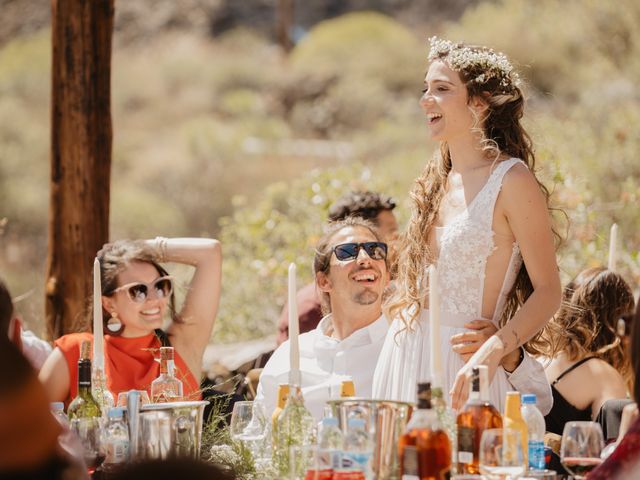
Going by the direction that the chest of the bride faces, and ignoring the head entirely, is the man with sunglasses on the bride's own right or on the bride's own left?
on the bride's own right

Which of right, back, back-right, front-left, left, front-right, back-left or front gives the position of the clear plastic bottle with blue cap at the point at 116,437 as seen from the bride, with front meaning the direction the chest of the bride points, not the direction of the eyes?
front

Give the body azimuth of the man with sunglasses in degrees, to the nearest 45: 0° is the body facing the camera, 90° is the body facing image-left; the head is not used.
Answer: approximately 315°

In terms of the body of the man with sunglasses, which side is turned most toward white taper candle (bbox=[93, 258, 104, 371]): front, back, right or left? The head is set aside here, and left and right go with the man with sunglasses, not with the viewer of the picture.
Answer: right

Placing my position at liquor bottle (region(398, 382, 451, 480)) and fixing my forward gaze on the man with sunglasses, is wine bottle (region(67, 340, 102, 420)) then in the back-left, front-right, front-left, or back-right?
front-left

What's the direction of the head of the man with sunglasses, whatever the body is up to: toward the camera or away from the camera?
toward the camera

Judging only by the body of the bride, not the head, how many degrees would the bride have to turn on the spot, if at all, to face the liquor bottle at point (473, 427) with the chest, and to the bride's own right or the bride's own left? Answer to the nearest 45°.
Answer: approximately 45° to the bride's own left

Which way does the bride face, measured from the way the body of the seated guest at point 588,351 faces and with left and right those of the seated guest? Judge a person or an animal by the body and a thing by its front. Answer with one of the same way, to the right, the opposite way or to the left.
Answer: the opposite way

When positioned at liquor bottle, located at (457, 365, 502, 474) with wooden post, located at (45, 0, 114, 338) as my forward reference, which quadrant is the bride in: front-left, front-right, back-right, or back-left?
front-right

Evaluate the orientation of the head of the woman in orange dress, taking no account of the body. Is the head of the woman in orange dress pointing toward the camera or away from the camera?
toward the camera
